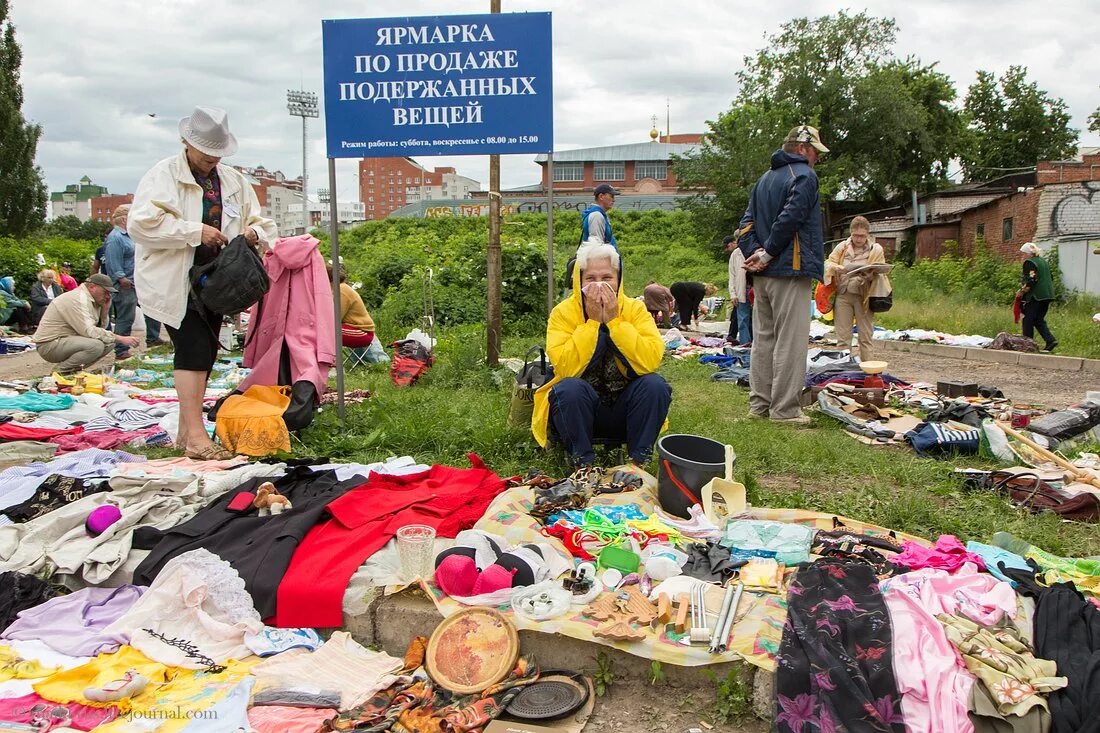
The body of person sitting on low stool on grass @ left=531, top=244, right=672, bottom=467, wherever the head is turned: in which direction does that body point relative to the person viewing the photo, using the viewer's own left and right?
facing the viewer

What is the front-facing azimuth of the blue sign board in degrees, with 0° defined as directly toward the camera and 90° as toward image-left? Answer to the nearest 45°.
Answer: approximately 0°

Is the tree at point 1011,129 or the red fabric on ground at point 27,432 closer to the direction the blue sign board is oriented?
the red fabric on ground

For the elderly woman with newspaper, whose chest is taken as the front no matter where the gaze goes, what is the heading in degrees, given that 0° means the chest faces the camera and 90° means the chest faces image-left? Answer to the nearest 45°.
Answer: approximately 0°

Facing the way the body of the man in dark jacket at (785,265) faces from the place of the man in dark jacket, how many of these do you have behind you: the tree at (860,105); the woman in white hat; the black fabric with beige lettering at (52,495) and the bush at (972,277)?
2

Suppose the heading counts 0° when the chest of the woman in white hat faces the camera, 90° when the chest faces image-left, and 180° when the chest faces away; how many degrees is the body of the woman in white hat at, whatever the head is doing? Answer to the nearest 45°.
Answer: approximately 315°

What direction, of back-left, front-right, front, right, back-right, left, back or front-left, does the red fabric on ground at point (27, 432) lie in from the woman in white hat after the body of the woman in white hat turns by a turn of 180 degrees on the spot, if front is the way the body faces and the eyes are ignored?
front

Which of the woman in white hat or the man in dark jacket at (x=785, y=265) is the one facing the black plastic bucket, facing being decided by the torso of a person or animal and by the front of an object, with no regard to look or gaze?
the woman in white hat

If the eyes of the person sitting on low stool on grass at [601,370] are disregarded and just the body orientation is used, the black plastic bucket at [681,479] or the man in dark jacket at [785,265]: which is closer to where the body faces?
the black plastic bucket

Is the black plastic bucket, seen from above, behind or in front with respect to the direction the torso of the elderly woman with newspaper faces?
in front

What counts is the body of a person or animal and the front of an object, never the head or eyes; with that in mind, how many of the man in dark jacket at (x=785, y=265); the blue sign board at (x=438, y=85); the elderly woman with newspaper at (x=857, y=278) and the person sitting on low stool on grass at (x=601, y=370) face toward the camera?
3
